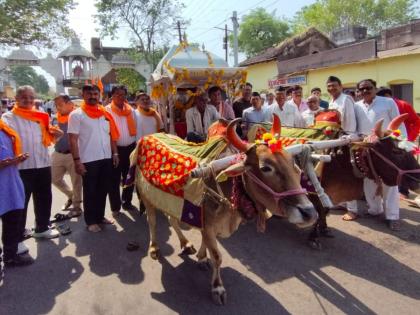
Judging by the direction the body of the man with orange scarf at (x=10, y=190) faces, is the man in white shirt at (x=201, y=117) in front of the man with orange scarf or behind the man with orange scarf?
in front

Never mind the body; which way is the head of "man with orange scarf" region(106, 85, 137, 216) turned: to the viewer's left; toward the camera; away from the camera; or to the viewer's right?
toward the camera

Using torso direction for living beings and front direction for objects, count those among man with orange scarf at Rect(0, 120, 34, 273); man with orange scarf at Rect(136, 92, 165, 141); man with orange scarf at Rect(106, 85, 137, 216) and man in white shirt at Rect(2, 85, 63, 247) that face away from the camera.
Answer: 0

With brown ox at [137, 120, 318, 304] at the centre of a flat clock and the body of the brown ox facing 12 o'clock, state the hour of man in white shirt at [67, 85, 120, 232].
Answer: The man in white shirt is roughly at 6 o'clock from the brown ox.

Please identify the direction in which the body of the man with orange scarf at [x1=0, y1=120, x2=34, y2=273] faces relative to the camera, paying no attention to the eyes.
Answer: to the viewer's right

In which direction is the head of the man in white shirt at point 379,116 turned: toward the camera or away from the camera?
toward the camera

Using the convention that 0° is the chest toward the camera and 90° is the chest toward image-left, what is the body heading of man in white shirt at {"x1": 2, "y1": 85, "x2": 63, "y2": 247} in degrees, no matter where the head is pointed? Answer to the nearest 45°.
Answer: approximately 315°

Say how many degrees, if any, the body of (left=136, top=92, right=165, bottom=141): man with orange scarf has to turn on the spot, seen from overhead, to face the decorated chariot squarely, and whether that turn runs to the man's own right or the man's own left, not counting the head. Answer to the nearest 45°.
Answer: approximately 90° to the man's own left

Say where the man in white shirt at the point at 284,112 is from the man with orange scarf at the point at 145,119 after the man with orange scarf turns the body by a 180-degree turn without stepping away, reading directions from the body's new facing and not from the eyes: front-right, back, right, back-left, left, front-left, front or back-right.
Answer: back-right

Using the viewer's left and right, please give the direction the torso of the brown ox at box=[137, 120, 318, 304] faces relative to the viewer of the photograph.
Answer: facing the viewer and to the right of the viewer

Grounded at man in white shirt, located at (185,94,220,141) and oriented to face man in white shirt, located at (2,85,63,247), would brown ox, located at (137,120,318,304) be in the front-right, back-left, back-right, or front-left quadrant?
front-left

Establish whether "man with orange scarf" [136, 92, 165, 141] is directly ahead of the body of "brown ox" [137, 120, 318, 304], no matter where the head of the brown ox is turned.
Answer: no

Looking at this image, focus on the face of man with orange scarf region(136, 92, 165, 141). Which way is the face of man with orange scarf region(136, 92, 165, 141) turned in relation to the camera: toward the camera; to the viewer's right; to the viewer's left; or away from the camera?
toward the camera

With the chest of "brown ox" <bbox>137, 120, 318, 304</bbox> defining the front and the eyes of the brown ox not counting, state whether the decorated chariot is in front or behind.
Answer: behind

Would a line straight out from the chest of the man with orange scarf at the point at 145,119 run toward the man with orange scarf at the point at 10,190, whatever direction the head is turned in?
no

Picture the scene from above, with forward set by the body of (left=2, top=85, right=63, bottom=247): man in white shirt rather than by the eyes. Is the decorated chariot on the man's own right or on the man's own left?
on the man's own left
